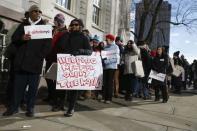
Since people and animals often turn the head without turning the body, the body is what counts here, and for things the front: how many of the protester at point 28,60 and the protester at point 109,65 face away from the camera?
0

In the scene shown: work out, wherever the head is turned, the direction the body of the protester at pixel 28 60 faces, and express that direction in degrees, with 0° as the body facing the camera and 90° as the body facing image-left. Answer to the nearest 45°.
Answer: approximately 0°

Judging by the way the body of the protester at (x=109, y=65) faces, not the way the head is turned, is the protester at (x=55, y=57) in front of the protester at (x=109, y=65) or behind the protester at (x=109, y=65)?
in front

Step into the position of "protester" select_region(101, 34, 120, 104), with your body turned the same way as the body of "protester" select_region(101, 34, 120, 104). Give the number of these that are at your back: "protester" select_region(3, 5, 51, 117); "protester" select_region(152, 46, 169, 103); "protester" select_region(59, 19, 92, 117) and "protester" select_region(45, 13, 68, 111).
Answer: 1

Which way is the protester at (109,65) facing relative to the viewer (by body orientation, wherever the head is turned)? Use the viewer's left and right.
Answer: facing the viewer and to the left of the viewer
